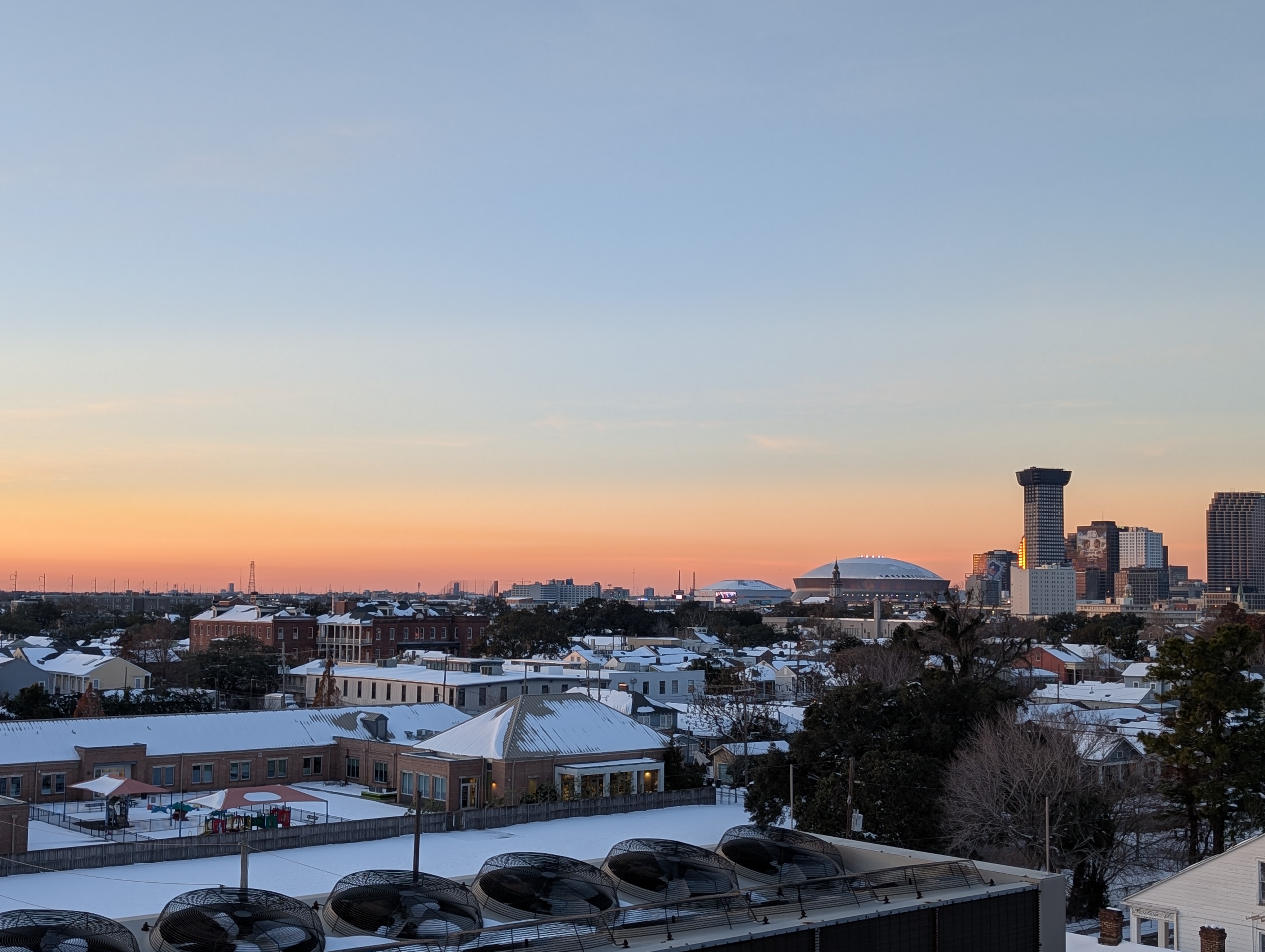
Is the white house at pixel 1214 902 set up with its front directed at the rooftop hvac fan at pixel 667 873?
no

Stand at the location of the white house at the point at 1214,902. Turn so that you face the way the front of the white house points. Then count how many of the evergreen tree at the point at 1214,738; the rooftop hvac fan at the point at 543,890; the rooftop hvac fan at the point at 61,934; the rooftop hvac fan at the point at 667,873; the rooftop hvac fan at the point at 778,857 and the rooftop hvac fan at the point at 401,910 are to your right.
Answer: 1

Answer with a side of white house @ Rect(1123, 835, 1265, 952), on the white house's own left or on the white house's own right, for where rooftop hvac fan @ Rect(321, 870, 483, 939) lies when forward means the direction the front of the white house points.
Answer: on the white house's own left

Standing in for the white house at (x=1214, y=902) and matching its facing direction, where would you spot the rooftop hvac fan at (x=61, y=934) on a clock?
The rooftop hvac fan is roughly at 10 o'clock from the white house.

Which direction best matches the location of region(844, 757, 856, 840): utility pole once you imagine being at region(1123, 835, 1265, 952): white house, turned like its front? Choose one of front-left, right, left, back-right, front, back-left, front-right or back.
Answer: front-right

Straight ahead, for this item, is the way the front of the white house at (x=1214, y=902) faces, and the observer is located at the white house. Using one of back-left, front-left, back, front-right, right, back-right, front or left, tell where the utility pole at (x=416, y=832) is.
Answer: front

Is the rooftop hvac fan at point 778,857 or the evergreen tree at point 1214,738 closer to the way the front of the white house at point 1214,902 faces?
the rooftop hvac fan

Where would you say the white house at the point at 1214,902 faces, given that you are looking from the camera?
facing to the left of the viewer

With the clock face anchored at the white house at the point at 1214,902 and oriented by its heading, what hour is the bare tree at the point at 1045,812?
The bare tree is roughly at 2 o'clock from the white house.

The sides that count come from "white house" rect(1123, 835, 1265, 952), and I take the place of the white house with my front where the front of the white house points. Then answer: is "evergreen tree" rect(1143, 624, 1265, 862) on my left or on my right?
on my right

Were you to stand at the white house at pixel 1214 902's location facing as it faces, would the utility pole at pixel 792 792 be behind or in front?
in front
